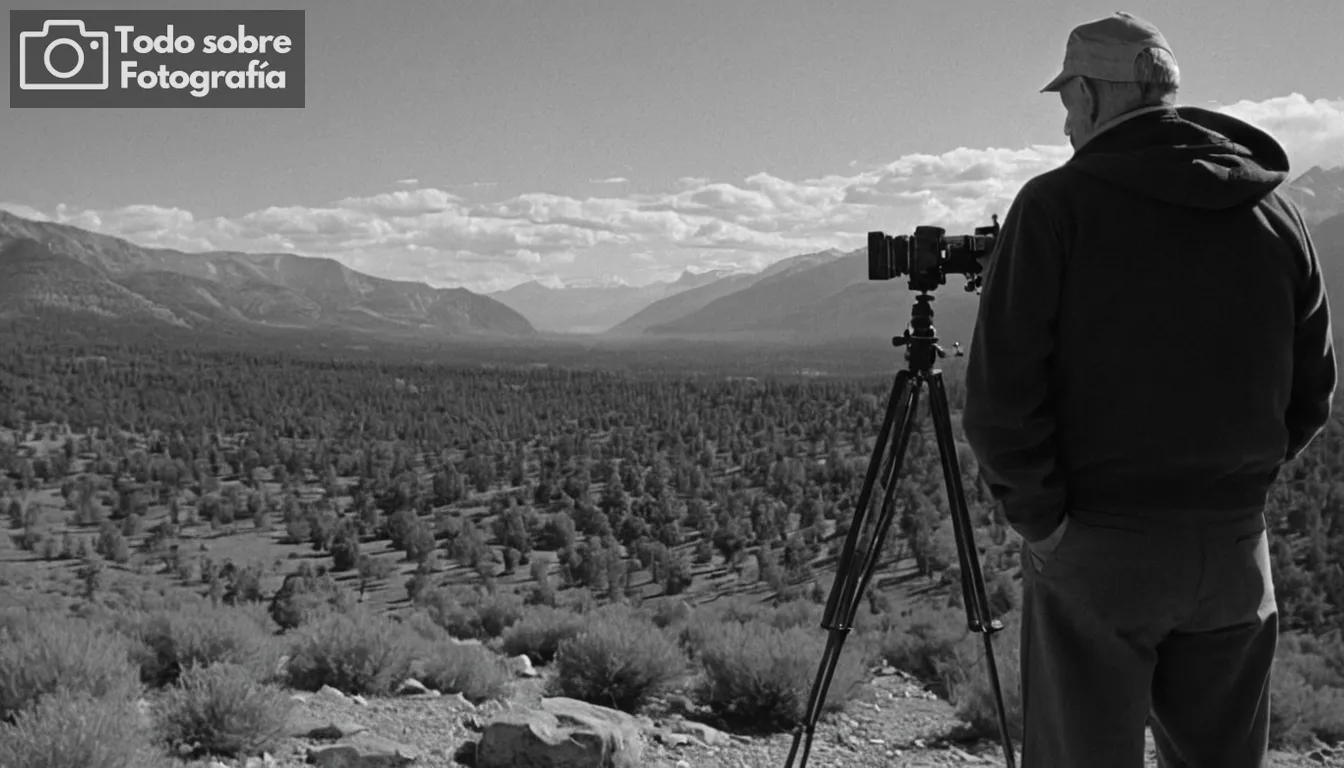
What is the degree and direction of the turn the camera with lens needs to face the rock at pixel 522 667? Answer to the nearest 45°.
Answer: approximately 45° to its right

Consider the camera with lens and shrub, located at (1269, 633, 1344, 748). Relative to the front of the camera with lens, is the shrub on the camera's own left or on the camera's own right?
on the camera's own right

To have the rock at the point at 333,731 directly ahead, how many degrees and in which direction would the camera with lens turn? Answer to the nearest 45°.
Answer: approximately 45° to its right

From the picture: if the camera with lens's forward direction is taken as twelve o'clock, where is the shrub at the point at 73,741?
The shrub is roughly at 12 o'clock from the camera with lens.

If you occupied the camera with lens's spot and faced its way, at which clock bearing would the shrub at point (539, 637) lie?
The shrub is roughly at 2 o'clock from the camera with lens.

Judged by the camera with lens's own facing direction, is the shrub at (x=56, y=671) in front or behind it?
in front

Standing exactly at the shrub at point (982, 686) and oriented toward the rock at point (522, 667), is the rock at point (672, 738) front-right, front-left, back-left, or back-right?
front-left

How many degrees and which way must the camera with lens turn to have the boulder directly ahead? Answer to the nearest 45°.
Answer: approximately 45° to its right

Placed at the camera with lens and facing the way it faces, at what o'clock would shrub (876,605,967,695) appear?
The shrub is roughly at 3 o'clock from the camera with lens.

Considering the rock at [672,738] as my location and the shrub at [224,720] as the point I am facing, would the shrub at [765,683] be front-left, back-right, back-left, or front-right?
back-right

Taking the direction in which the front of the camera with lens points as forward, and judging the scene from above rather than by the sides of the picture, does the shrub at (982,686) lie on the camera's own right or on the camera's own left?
on the camera's own right

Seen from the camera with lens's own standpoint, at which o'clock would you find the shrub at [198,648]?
The shrub is roughly at 1 o'clock from the camera with lens.

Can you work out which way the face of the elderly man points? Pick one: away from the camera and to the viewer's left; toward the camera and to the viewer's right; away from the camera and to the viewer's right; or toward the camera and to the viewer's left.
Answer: away from the camera and to the viewer's left

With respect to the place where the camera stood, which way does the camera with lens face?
facing to the left of the viewer

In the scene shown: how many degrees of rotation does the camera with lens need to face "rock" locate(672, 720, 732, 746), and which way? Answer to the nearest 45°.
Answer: approximately 45° to its right
